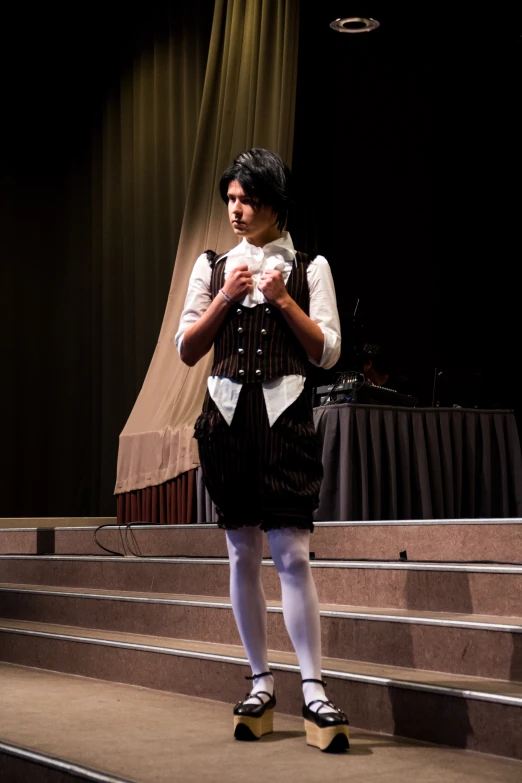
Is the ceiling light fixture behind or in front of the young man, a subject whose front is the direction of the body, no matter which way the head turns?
behind

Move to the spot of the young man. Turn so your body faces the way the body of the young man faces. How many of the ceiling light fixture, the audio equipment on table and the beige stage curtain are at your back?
3

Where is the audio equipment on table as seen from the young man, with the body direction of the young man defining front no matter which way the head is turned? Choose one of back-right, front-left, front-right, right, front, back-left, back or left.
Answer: back

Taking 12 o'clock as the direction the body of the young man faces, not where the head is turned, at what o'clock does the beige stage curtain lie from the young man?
The beige stage curtain is roughly at 6 o'clock from the young man.

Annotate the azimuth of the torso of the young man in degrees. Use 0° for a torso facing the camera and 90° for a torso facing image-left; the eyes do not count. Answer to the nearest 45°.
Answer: approximately 0°

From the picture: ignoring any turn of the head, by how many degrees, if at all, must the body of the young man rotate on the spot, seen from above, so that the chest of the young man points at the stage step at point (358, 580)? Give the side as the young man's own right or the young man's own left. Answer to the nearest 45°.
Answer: approximately 180°
